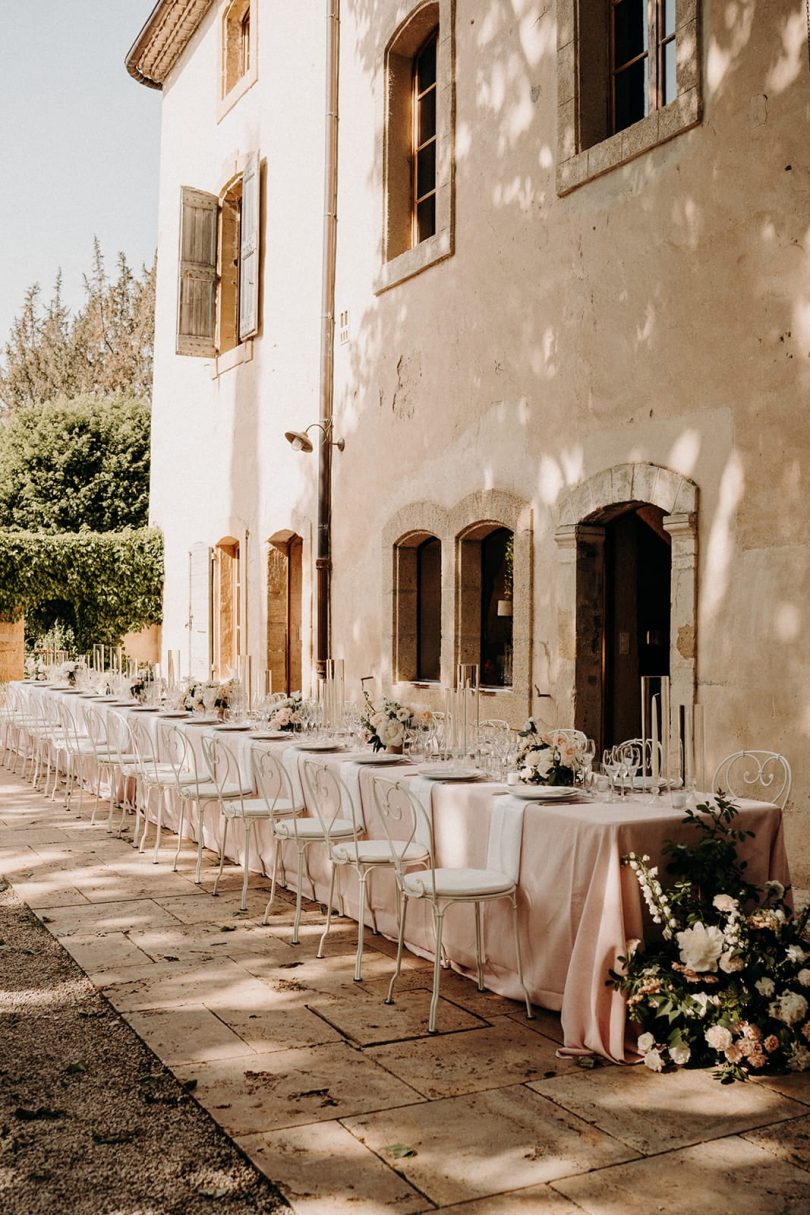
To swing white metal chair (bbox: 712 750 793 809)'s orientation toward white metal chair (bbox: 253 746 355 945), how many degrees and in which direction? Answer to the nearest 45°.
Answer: approximately 45° to its right

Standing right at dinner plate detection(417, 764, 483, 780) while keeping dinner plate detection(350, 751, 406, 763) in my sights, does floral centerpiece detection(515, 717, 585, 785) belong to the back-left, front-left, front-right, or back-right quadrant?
back-right

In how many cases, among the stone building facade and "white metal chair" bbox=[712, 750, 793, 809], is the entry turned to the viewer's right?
0

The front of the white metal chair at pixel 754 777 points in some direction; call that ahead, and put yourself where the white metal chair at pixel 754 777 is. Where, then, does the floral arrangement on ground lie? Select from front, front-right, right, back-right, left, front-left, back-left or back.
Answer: front-left

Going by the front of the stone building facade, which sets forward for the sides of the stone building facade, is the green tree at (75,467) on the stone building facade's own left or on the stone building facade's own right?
on the stone building facade's own right

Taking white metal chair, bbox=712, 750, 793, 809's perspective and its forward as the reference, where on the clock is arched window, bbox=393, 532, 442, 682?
The arched window is roughly at 3 o'clock from the white metal chair.

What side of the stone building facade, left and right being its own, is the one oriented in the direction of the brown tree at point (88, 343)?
right

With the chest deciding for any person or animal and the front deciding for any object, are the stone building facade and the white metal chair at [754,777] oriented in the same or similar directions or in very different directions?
same or similar directions

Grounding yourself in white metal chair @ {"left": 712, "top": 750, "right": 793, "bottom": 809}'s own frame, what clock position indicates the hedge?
The hedge is roughly at 3 o'clock from the white metal chair.

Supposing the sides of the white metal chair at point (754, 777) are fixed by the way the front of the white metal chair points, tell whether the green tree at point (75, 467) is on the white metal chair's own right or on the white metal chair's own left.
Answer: on the white metal chair's own right

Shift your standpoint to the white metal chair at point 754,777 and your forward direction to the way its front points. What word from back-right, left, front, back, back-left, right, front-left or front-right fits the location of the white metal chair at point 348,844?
front

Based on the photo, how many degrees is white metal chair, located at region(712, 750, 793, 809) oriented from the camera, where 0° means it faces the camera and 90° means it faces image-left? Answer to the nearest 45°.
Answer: approximately 45°

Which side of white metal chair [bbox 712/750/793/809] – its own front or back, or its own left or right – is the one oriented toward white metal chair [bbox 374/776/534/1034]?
front

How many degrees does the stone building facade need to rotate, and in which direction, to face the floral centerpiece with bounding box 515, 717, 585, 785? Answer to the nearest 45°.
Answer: approximately 45° to its left

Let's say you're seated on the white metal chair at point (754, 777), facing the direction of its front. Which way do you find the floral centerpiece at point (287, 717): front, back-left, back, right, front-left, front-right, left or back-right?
front-right

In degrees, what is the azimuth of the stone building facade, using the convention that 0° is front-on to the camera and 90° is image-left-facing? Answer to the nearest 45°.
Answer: approximately 45°

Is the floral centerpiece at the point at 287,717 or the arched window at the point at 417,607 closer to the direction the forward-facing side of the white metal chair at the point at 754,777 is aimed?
the floral centerpiece
